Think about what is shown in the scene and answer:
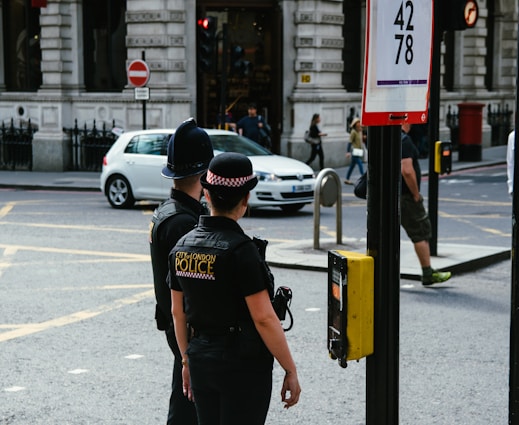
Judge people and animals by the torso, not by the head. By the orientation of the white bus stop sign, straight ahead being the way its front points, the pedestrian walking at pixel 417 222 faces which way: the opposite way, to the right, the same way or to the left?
to the left

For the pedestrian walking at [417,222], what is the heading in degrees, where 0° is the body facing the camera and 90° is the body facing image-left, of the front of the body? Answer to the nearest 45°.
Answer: approximately 270°

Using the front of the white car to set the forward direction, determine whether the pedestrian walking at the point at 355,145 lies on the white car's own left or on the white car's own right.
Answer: on the white car's own left

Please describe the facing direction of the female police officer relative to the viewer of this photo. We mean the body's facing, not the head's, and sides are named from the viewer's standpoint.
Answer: facing away from the viewer and to the right of the viewer

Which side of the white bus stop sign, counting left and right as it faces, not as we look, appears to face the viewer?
front

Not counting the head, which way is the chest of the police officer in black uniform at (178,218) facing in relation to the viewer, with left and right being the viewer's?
facing away from the viewer and to the right of the viewer

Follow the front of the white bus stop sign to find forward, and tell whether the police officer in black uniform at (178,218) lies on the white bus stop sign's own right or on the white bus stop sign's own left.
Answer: on the white bus stop sign's own right

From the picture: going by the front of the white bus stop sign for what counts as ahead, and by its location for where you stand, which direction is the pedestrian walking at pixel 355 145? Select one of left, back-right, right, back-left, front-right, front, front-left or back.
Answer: back

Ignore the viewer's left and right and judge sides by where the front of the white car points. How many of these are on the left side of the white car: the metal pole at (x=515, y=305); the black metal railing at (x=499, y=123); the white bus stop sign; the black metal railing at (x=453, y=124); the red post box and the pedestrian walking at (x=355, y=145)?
4

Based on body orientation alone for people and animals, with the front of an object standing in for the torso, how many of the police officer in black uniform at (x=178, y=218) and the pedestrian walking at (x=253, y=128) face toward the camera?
1
